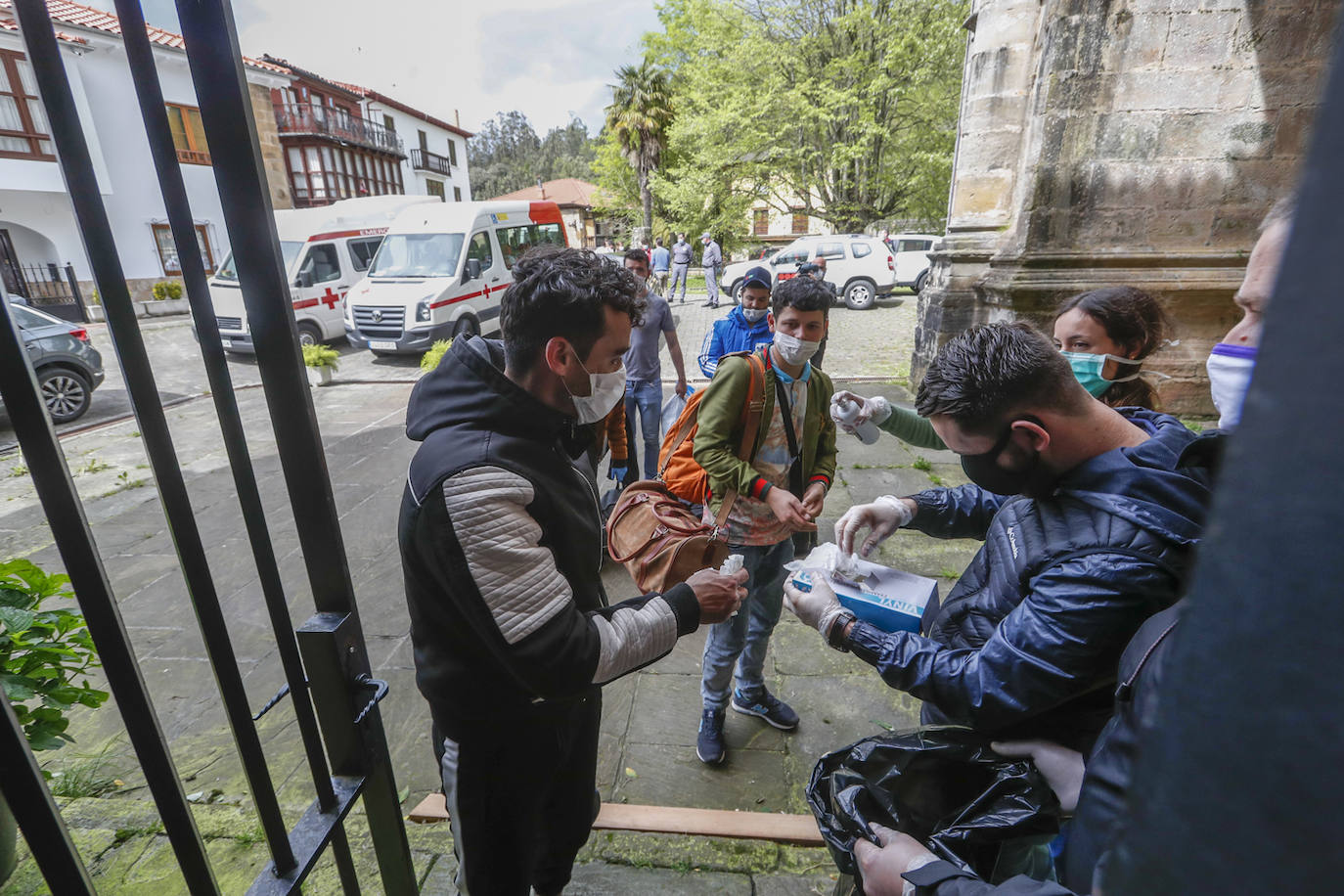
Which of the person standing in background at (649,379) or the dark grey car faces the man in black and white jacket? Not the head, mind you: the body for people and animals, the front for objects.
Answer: the person standing in background

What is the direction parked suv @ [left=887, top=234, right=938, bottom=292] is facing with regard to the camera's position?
facing to the left of the viewer

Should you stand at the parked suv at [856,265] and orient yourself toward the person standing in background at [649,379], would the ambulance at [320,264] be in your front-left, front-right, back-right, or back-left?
front-right

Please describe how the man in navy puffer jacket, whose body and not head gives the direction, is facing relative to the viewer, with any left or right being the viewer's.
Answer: facing to the left of the viewer

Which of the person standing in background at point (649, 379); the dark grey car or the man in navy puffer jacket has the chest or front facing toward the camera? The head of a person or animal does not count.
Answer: the person standing in background

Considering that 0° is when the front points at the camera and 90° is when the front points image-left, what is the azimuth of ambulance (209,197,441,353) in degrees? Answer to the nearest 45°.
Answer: approximately 45°

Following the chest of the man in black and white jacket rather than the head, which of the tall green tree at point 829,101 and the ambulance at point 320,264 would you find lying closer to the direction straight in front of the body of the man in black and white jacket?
the tall green tree

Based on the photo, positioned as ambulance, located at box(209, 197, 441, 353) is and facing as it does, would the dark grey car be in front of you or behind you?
in front

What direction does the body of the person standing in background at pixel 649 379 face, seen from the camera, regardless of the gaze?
toward the camera

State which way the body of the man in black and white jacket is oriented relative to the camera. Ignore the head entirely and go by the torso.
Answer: to the viewer's right

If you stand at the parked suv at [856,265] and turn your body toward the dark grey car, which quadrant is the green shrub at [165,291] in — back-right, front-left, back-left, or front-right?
front-right

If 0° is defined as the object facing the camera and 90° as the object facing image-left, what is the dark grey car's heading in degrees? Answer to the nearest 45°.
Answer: approximately 90°

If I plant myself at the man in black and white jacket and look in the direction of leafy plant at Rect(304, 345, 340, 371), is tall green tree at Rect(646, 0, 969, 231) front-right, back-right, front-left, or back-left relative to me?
front-right

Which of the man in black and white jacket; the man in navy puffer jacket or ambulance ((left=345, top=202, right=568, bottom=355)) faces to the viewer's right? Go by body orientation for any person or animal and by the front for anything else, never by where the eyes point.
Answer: the man in black and white jacket

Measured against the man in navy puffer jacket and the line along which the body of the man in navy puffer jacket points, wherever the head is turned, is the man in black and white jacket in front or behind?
in front
